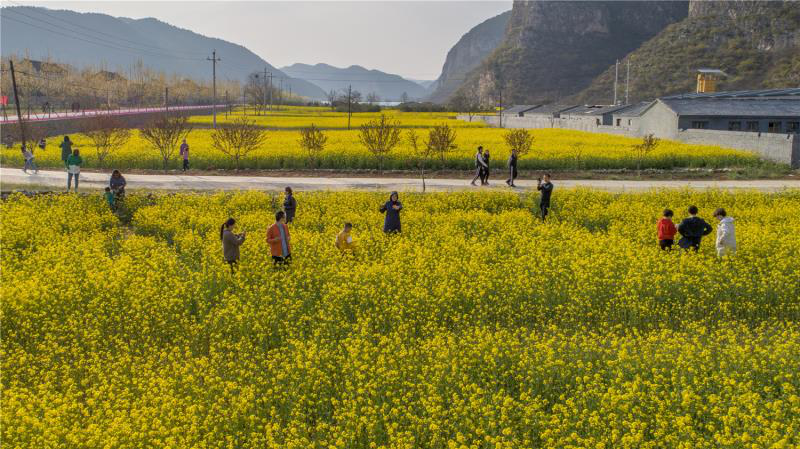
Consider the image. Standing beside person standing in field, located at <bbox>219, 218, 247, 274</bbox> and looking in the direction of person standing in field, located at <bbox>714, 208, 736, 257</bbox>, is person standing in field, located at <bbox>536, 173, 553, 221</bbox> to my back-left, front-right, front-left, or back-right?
front-left

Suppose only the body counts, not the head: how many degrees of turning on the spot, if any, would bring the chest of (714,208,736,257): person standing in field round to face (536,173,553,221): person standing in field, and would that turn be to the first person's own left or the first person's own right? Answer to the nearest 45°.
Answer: approximately 45° to the first person's own right

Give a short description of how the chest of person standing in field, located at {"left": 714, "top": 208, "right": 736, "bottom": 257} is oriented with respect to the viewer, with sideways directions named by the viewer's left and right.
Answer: facing to the left of the viewer

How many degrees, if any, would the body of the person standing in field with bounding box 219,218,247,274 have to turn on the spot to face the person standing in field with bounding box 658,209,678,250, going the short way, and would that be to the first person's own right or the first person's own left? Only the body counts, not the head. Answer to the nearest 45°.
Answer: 0° — they already face them

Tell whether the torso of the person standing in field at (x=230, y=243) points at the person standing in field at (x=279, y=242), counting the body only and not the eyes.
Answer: yes

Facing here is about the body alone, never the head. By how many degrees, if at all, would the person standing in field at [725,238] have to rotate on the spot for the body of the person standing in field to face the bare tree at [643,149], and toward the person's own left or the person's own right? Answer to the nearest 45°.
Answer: approximately 90° to the person's own right

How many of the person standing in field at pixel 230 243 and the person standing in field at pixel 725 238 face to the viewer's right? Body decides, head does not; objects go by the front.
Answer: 1

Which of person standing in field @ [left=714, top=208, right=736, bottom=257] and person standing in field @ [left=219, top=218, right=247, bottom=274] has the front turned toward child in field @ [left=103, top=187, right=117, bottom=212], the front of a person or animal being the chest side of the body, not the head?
person standing in field @ [left=714, top=208, right=736, bottom=257]
